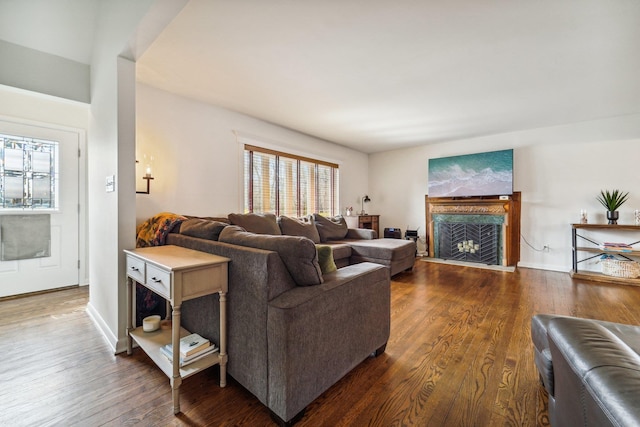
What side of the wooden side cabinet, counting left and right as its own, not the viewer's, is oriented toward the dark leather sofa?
front

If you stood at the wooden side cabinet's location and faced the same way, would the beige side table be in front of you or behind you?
in front

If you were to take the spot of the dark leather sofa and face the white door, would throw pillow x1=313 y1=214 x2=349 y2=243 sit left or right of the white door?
right

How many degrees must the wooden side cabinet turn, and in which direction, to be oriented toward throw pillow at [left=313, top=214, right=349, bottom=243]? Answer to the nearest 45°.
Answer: approximately 45° to its right

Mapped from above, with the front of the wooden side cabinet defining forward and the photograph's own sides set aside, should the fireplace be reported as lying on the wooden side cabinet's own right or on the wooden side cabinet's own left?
on the wooden side cabinet's own left

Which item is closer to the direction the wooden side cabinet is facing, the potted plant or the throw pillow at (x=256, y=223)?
the throw pillow

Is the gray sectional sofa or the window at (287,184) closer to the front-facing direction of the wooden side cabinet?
the gray sectional sofa

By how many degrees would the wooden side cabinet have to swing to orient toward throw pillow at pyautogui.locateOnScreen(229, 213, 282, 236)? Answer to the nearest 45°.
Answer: approximately 45° to its right

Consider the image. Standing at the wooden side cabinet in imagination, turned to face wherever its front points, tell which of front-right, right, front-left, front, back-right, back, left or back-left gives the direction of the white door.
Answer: front-right

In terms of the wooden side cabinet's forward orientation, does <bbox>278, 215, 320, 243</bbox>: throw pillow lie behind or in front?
in front

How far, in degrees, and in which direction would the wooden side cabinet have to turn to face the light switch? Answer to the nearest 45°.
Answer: approximately 45° to its right

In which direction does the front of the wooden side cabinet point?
toward the camera

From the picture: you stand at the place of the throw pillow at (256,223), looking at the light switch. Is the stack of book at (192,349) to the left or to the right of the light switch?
left
